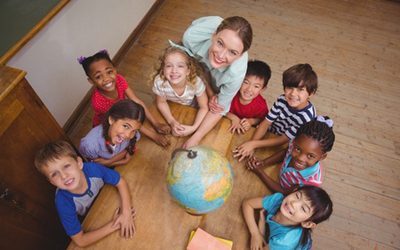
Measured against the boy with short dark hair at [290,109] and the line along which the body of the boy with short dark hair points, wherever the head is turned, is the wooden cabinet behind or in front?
in front

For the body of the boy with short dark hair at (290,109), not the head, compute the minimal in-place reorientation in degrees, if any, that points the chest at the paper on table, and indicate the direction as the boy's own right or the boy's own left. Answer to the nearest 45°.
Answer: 0° — they already face it

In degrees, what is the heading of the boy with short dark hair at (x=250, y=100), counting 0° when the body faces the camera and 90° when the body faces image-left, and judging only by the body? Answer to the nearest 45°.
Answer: approximately 45°

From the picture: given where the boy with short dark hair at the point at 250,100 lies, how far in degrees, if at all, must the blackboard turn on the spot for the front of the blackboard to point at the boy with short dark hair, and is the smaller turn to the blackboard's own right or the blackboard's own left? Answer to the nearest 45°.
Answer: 0° — it already faces them

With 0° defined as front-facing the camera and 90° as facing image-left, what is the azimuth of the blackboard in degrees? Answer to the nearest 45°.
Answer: approximately 315°

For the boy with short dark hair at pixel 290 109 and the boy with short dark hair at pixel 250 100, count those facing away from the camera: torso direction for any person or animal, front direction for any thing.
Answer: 0

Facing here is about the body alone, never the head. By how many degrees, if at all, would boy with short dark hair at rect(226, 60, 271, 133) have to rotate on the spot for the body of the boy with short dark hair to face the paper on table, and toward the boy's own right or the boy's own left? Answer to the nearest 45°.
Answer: approximately 45° to the boy's own left
